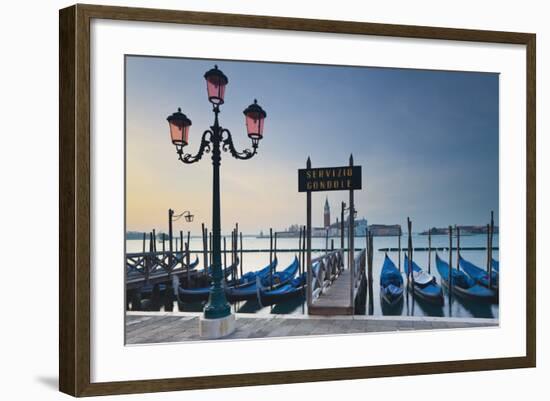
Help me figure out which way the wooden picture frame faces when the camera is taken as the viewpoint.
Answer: facing the viewer and to the right of the viewer
